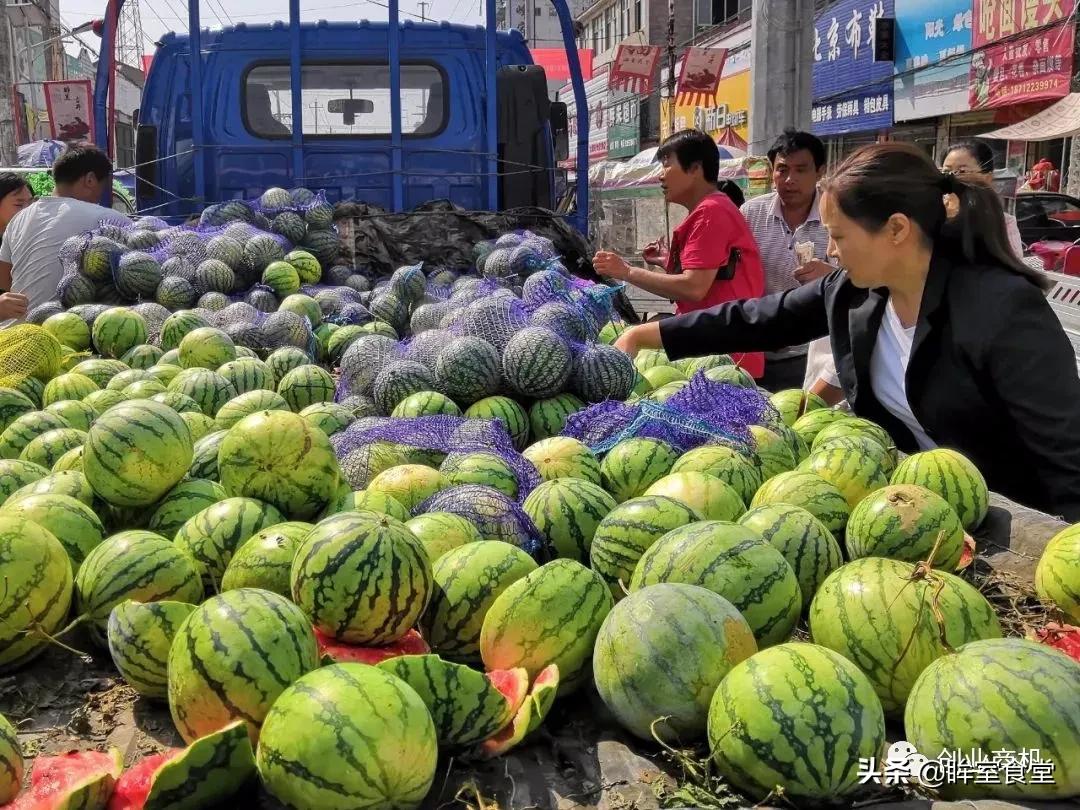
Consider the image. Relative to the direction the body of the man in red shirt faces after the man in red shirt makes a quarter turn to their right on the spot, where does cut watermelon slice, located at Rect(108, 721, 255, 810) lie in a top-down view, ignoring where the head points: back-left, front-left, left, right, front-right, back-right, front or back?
back

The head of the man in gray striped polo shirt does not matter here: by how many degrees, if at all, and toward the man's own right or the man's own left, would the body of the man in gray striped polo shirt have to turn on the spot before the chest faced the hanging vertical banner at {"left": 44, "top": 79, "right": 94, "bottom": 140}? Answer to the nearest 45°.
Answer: approximately 135° to the man's own right

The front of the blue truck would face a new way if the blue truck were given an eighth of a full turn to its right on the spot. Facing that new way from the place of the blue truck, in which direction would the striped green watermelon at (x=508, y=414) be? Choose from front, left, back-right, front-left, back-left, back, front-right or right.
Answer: back-right

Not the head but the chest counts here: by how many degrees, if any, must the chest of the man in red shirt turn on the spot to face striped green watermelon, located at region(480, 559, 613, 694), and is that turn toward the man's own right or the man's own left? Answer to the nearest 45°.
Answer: approximately 90° to the man's own left

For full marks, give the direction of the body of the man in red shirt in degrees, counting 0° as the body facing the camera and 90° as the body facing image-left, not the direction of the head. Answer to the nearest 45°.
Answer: approximately 90°

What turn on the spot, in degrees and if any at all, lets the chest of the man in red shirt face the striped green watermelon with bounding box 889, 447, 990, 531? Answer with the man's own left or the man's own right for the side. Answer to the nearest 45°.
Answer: approximately 90° to the man's own left

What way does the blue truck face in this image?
away from the camera

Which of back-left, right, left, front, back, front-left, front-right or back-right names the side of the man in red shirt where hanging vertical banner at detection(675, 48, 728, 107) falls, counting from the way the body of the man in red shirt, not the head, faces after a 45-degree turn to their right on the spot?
front-right

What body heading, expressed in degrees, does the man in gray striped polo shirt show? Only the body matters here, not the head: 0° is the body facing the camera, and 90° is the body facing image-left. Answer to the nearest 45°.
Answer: approximately 0°

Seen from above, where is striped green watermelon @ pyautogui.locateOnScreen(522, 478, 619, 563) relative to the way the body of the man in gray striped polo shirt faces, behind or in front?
in front

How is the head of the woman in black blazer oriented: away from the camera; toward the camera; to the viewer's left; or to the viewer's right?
to the viewer's left

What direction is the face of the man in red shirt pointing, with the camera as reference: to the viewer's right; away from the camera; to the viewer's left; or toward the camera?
to the viewer's left

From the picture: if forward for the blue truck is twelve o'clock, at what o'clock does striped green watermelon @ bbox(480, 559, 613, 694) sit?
The striped green watermelon is roughly at 6 o'clock from the blue truck.

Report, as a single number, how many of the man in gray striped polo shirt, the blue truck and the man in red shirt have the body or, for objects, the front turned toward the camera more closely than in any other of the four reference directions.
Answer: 1

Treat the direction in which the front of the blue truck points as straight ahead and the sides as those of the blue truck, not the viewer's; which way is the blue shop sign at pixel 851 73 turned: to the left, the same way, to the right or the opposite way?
to the left

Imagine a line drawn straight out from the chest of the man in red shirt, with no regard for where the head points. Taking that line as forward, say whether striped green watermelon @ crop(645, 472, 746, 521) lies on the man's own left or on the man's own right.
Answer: on the man's own left
